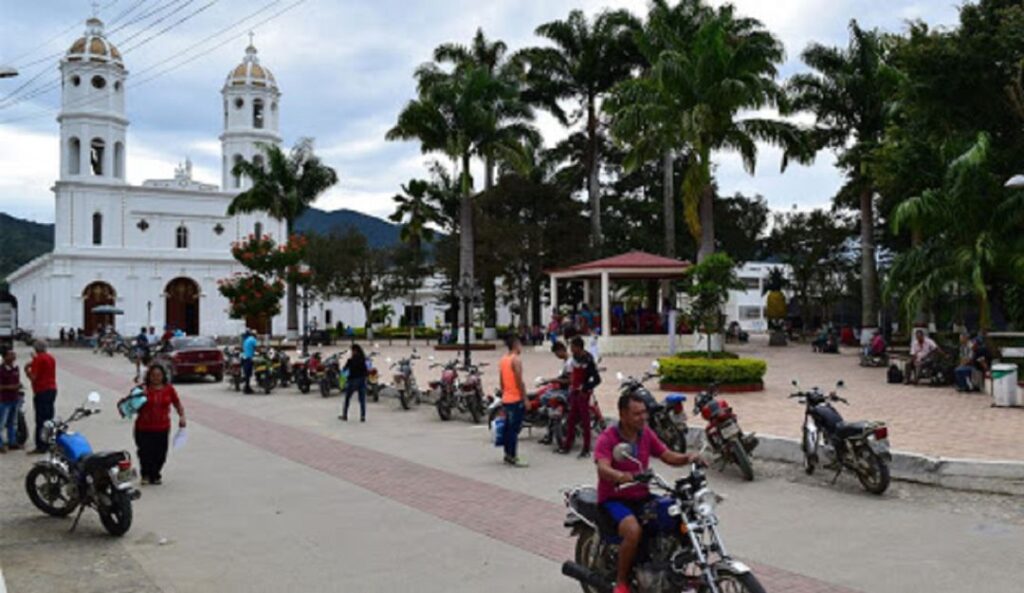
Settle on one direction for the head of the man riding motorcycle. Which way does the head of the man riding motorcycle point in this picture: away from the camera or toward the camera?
toward the camera

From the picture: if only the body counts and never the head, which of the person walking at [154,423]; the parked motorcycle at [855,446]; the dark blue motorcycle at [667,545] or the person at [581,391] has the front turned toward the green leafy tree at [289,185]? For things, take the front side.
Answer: the parked motorcycle

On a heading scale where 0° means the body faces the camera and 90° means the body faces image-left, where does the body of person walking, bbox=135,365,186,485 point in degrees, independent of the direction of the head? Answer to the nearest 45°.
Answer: approximately 0°

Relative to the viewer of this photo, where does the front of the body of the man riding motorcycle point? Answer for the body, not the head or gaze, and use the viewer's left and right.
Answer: facing the viewer and to the right of the viewer

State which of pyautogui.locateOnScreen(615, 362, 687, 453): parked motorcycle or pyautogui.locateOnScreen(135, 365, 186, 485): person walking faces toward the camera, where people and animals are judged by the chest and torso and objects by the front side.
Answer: the person walking

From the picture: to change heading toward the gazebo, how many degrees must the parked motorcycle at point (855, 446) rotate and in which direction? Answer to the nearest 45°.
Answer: approximately 45° to its right

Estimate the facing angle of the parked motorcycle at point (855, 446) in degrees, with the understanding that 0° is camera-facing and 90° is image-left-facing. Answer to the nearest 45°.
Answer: approximately 135°

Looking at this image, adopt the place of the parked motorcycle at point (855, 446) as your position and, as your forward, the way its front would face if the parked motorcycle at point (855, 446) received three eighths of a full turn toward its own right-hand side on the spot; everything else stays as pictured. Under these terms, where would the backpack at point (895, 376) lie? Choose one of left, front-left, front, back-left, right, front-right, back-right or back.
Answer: left

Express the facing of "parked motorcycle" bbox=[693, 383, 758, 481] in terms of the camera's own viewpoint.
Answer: facing away from the viewer and to the left of the viewer

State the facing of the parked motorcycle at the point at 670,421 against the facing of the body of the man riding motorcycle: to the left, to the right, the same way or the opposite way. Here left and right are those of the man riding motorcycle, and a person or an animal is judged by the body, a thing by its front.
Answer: the opposite way

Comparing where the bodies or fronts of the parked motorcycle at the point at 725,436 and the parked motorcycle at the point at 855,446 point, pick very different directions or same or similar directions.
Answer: same or similar directions

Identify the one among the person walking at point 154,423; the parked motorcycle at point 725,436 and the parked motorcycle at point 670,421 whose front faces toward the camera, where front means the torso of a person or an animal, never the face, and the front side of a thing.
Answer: the person walking

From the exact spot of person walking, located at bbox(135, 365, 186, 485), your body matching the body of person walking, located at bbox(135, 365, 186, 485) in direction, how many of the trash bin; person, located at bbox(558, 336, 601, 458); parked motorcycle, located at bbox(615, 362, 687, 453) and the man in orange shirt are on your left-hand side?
4

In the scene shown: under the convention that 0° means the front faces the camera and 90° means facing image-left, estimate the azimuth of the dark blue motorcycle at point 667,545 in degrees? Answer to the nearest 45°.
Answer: approximately 315°

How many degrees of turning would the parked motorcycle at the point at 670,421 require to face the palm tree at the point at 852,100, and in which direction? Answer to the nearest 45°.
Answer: approximately 45° to its right
